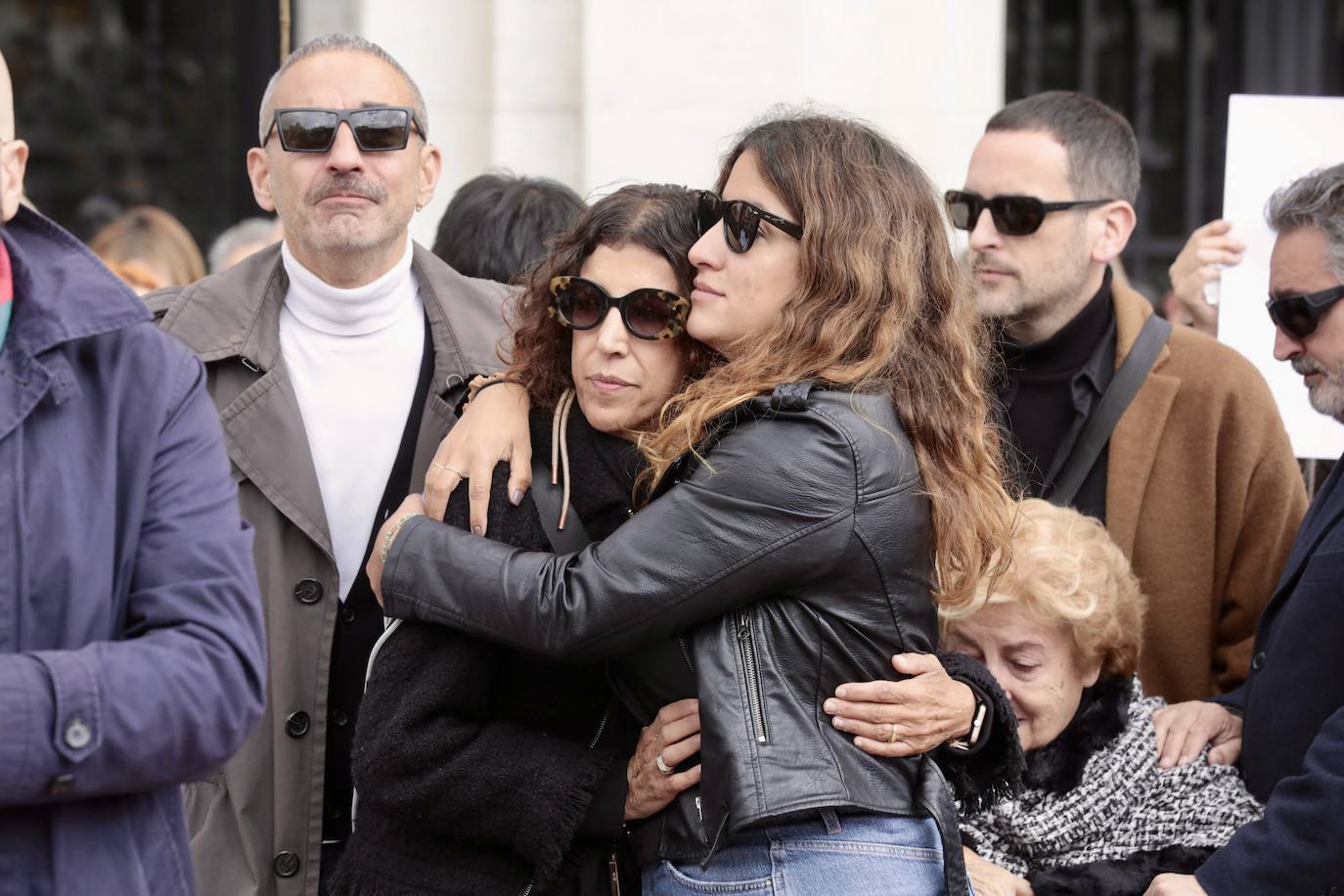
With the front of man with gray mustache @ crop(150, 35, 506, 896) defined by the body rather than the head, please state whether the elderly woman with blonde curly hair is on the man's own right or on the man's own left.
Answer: on the man's own left

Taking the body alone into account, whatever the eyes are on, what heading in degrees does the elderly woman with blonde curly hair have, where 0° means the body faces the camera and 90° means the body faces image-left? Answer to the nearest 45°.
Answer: approximately 45°

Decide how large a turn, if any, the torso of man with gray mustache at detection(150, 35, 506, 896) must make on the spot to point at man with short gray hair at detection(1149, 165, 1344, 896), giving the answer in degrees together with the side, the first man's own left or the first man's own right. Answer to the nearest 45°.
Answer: approximately 90° to the first man's own left

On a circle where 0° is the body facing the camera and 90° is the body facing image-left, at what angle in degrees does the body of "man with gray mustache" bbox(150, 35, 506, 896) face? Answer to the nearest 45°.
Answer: approximately 0°

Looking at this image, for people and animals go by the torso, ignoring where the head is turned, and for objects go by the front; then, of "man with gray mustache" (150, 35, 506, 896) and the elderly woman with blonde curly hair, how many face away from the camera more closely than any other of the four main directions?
0

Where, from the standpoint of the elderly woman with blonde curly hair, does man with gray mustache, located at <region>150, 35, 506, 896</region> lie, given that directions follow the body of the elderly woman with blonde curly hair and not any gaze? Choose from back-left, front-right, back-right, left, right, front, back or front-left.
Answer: front-right
